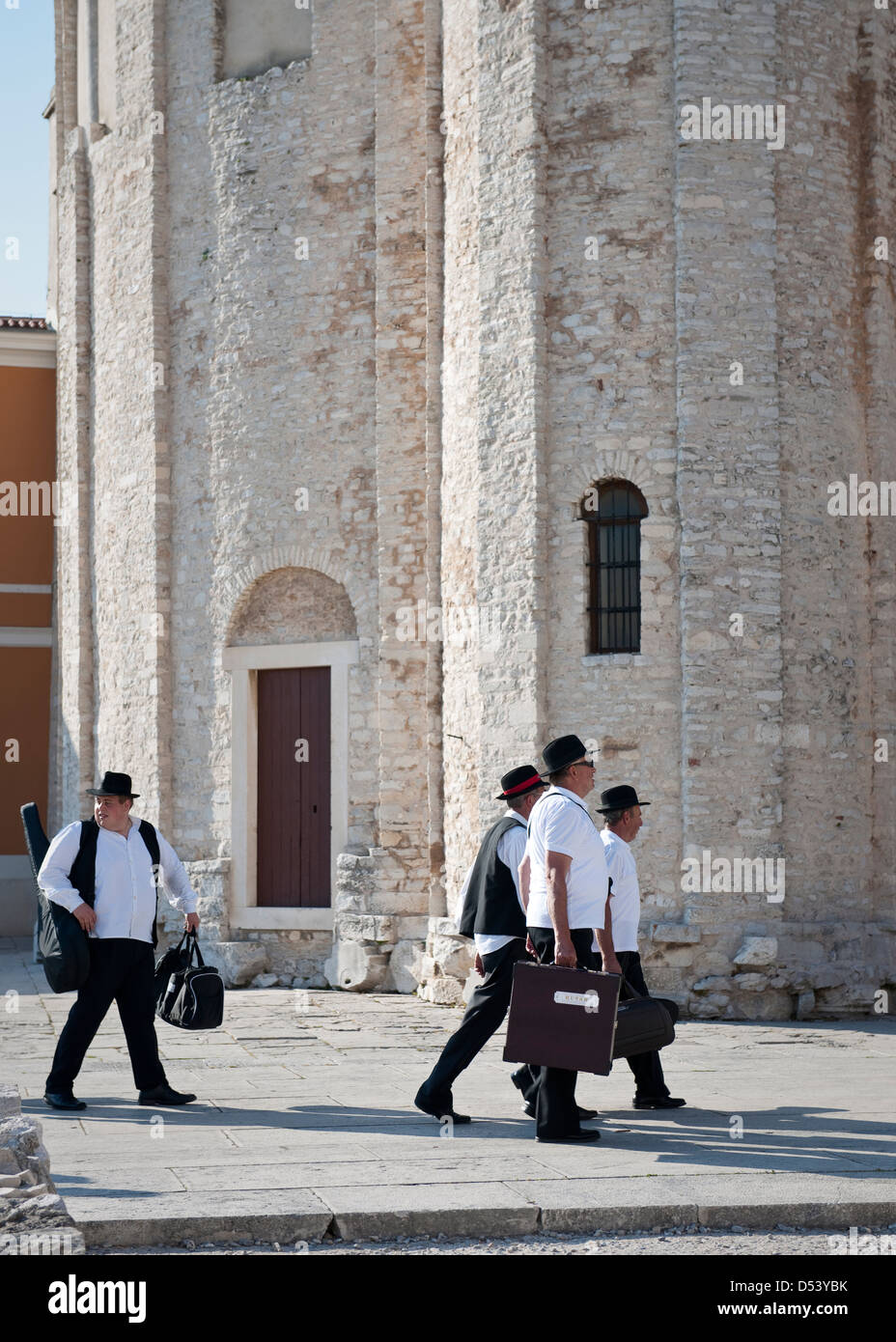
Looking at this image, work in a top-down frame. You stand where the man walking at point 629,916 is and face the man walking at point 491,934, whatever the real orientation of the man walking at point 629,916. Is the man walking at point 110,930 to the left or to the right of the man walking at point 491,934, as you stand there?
right

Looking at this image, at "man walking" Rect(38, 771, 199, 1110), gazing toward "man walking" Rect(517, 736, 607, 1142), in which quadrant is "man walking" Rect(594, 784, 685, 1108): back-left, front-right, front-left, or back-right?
front-left

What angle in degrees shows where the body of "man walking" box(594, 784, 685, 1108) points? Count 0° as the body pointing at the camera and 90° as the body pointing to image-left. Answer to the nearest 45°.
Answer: approximately 270°

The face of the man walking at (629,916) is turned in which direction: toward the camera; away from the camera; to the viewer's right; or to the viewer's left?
to the viewer's right

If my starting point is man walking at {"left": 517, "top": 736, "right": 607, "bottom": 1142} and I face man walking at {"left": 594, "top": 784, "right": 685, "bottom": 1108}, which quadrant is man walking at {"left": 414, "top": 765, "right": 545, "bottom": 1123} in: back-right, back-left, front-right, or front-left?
front-left

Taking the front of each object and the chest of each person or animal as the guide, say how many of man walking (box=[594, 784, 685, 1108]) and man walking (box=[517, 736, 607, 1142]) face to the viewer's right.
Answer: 2

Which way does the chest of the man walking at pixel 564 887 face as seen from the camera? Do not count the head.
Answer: to the viewer's right

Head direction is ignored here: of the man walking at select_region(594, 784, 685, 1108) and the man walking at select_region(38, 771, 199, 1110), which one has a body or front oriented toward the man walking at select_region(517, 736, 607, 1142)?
the man walking at select_region(38, 771, 199, 1110)

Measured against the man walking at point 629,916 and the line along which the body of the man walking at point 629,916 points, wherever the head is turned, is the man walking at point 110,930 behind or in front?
behind

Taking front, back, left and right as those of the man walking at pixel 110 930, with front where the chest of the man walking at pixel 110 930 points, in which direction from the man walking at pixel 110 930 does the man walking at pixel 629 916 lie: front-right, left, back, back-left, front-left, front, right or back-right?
front-left

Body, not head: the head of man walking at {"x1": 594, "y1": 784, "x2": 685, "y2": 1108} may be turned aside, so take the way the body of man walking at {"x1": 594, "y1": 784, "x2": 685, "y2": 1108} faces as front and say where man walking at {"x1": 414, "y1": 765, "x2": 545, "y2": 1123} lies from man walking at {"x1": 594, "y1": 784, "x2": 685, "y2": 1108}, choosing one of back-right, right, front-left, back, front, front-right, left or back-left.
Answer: back-right

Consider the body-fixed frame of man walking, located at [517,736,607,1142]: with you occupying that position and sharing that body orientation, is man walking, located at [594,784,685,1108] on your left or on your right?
on your left

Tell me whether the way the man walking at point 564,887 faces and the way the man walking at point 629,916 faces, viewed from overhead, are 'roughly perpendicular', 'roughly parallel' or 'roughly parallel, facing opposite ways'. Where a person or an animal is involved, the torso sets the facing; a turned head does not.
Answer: roughly parallel

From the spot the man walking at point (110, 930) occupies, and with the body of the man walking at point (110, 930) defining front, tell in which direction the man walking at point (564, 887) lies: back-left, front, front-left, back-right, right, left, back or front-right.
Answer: front
